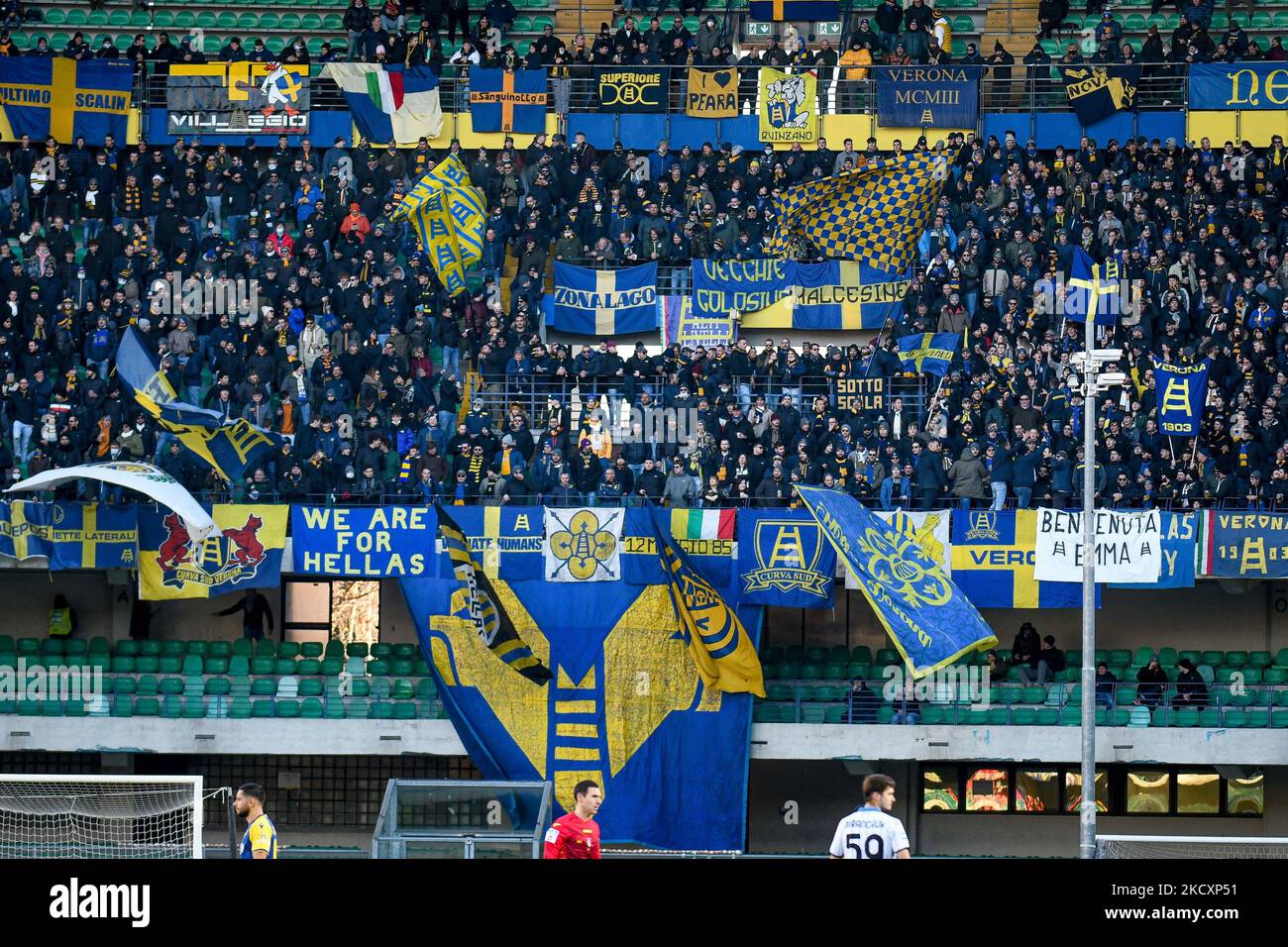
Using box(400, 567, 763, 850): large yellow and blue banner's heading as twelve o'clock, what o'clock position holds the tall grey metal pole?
The tall grey metal pole is roughly at 10 o'clock from the large yellow and blue banner.

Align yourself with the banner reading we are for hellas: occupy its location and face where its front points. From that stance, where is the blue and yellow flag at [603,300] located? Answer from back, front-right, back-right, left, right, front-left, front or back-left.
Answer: back-left

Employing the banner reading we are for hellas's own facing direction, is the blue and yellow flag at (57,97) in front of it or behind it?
behind

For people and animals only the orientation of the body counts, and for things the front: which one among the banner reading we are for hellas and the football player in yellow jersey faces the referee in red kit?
the banner reading we are for hellas

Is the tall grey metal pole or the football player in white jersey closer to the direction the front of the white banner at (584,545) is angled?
the football player in white jersey
